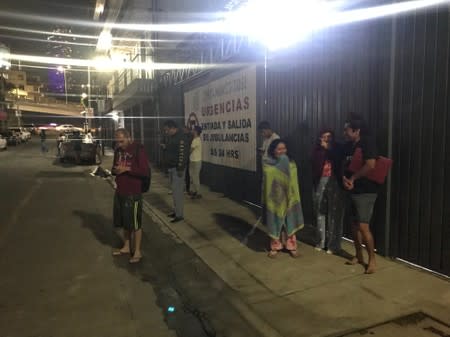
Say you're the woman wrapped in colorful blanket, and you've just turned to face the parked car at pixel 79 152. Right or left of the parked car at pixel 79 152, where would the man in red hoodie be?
left

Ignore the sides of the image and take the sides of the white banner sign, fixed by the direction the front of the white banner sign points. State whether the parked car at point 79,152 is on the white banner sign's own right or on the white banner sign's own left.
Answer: on the white banner sign's own right

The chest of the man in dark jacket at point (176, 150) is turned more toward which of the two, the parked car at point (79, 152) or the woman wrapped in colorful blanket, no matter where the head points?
the parked car

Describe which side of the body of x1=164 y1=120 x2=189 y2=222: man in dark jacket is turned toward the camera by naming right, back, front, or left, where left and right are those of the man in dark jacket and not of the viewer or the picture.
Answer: left

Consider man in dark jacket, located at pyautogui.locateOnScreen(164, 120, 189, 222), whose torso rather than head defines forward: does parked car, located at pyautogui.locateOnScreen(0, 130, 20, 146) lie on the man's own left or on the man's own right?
on the man's own right

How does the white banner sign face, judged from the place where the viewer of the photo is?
facing the viewer and to the left of the viewer

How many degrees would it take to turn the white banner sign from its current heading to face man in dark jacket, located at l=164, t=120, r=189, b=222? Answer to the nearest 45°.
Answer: approximately 45° to its left
